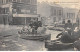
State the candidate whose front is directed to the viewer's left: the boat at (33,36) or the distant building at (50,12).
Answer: the boat

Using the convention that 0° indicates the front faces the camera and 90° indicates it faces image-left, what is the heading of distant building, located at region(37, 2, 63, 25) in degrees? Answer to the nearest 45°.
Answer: approximately 315°

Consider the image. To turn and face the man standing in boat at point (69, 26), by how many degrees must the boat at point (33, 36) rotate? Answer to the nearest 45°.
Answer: approximately 180°

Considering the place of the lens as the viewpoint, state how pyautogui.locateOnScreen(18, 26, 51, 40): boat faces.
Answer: facing to the left of the viewer

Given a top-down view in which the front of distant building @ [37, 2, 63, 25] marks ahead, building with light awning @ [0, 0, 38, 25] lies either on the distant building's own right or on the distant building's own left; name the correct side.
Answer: on the distant building's own right
